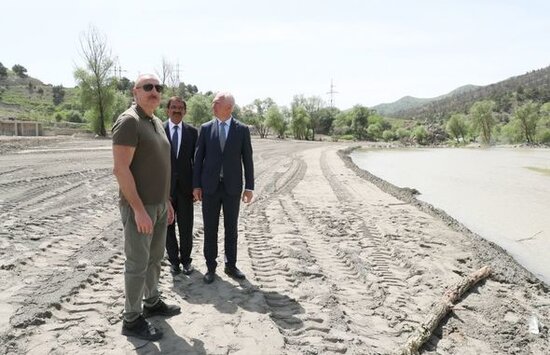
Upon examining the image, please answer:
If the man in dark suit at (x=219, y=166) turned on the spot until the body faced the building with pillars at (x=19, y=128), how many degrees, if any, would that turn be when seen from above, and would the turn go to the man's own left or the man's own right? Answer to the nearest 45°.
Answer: approximately 135° to the man's own right

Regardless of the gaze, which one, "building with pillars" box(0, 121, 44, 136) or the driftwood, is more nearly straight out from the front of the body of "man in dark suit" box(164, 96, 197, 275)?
the driftwood

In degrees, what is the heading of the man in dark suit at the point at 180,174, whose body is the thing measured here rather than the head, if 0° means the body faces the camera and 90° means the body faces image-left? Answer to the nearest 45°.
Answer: approximately 0°

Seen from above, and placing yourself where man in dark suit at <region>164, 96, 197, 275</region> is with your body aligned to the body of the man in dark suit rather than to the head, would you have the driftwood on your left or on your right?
on your left

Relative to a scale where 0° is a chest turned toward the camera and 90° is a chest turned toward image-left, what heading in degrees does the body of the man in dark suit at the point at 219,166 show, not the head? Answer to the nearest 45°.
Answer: approximately 0°

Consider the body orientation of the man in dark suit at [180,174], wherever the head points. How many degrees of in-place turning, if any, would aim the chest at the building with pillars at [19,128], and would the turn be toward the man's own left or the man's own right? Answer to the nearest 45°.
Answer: approximately 180°

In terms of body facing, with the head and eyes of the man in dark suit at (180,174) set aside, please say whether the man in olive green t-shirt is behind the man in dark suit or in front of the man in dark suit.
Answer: in front

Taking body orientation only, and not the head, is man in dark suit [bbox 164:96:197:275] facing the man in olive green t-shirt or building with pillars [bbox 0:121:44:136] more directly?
the man in olive green t-shirt

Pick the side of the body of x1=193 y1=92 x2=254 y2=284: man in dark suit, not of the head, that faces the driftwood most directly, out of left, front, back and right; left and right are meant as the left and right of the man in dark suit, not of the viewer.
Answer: left
